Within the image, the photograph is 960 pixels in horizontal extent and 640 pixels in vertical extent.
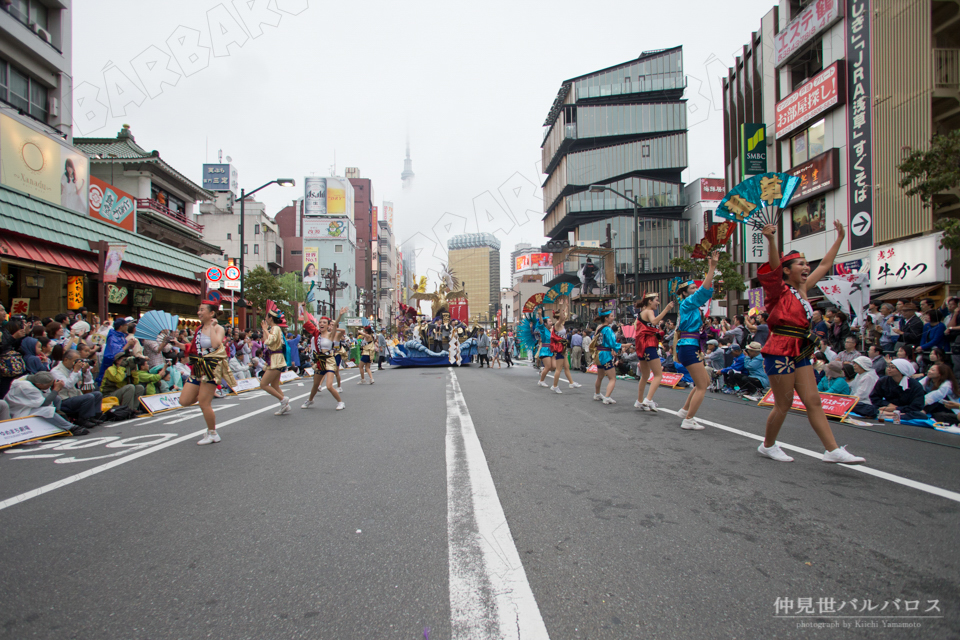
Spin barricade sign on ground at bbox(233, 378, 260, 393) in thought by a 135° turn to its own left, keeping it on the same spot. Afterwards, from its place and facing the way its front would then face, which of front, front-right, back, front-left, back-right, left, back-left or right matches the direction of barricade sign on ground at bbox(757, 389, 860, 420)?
back-right

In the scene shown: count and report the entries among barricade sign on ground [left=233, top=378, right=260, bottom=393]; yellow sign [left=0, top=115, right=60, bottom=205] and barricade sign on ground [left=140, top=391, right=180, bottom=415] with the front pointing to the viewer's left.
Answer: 0

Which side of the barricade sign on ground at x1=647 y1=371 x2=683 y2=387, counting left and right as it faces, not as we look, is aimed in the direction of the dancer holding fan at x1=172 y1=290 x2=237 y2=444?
front

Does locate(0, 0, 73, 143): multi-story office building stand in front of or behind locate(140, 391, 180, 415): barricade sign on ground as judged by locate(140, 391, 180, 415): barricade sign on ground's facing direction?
behind

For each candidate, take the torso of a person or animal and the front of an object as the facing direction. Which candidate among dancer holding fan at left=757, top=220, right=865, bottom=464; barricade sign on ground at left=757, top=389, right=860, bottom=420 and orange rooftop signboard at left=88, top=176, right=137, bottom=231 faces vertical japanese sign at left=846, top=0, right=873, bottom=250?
the orange rooftop signboard

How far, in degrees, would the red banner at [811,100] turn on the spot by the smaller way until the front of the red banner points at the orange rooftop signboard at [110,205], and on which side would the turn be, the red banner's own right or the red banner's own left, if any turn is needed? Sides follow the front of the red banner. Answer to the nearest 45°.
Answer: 0° — it already faces it

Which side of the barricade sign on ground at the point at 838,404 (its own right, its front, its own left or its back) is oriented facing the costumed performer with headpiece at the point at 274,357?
front

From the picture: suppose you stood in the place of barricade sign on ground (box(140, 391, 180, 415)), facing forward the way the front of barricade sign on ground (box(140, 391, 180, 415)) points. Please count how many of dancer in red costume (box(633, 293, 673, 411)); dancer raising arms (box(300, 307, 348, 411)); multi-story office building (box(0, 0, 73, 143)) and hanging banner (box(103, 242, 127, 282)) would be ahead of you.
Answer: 2
